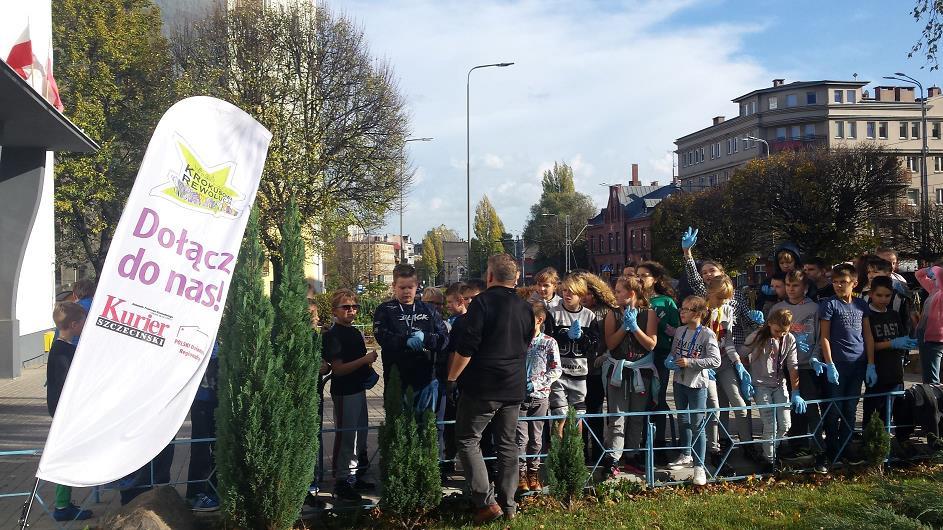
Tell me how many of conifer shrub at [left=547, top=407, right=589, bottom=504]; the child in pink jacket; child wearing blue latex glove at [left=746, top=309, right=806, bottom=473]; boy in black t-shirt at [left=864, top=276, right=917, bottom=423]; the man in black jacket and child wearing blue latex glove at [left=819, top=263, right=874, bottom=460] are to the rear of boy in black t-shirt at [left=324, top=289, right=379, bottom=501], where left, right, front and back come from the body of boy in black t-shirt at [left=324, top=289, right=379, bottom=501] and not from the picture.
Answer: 0

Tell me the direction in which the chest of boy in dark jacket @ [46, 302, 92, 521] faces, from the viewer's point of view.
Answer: to the viewer's right

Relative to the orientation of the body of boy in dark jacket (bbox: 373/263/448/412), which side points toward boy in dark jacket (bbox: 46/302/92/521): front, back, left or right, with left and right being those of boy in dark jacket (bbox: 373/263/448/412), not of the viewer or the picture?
right

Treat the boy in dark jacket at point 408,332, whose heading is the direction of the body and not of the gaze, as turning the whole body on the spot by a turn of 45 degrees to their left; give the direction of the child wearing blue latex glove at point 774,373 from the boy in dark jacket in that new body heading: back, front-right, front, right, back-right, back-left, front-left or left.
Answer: front-left

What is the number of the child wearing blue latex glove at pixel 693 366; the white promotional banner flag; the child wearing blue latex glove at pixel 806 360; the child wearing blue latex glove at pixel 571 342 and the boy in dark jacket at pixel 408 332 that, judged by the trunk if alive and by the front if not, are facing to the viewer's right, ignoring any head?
0

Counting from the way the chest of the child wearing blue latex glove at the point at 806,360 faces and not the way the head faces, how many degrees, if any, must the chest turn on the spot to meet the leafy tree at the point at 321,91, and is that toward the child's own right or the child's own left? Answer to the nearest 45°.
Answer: approximately 90° to the child's own right

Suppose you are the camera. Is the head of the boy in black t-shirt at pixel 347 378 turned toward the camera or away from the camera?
toward the camera

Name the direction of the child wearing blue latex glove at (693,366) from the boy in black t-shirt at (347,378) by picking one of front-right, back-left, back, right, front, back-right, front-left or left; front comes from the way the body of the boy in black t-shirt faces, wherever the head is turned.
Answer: front-left

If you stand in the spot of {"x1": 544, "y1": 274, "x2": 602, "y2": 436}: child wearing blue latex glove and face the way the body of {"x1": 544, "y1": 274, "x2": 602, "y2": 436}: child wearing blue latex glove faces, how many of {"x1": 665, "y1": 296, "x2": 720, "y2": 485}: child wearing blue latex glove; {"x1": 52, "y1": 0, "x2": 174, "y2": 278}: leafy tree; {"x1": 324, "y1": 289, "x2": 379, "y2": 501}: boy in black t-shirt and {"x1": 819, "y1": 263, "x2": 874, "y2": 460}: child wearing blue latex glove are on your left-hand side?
2

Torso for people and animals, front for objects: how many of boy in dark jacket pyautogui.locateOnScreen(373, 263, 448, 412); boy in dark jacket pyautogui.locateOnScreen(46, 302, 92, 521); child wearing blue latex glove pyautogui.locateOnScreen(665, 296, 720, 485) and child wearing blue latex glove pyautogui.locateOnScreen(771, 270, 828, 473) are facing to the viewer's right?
1

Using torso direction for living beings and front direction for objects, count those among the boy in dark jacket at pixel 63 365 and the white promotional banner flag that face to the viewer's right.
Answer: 1

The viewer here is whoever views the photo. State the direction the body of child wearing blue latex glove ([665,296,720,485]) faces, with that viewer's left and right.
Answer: facing the viewer and to the left of the viewer

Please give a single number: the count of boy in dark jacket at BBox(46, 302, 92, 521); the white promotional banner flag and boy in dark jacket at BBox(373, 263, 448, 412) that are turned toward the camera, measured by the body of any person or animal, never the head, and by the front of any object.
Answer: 2

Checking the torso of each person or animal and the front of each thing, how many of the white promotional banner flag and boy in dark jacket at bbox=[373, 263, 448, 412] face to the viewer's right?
0

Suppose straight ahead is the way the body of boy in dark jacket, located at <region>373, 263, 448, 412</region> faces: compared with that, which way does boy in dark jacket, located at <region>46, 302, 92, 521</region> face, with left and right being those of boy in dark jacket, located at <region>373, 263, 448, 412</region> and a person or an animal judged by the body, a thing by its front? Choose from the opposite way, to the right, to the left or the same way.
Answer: to the left

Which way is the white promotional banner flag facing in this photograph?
toward the camera

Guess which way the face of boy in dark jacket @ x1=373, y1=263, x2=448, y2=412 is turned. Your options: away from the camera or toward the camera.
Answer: toward the camera

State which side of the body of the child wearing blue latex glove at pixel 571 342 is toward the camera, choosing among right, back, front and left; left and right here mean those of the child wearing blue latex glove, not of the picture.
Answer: front

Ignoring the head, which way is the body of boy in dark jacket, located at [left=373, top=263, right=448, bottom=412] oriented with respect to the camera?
toward the camera

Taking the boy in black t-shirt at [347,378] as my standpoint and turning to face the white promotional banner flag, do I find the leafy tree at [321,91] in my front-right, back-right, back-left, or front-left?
back-right
